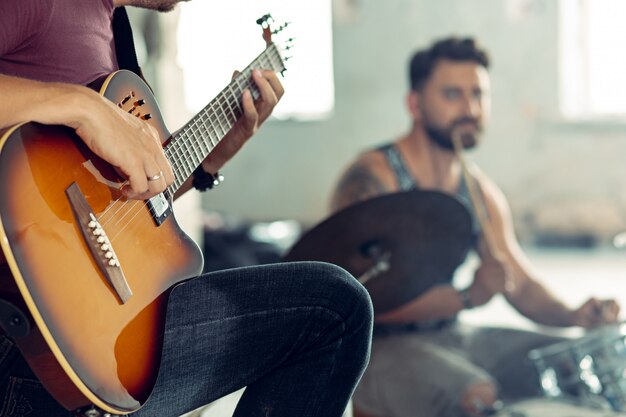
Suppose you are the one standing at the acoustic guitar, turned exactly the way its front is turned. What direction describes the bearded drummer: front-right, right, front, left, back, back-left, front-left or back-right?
left

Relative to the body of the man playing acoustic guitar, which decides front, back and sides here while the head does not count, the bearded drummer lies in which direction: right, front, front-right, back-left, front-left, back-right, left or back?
left

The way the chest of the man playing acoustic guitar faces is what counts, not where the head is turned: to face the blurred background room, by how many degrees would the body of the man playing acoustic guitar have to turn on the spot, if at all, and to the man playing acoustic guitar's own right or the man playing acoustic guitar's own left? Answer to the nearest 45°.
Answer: approximately 90° to the man playing acoustic guitar's own left

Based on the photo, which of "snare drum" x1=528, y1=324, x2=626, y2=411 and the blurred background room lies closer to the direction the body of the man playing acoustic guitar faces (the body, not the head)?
the snare drum

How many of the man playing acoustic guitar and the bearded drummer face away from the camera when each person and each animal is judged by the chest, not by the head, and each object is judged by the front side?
0

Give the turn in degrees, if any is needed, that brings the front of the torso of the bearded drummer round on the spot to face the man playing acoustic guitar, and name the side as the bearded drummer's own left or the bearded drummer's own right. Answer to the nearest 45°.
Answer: approximately 45° to the bearded drummer's own right

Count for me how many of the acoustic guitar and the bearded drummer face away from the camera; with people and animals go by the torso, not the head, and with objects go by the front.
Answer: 0

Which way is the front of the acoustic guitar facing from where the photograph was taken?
facing the viewer and to the right of the viewer
